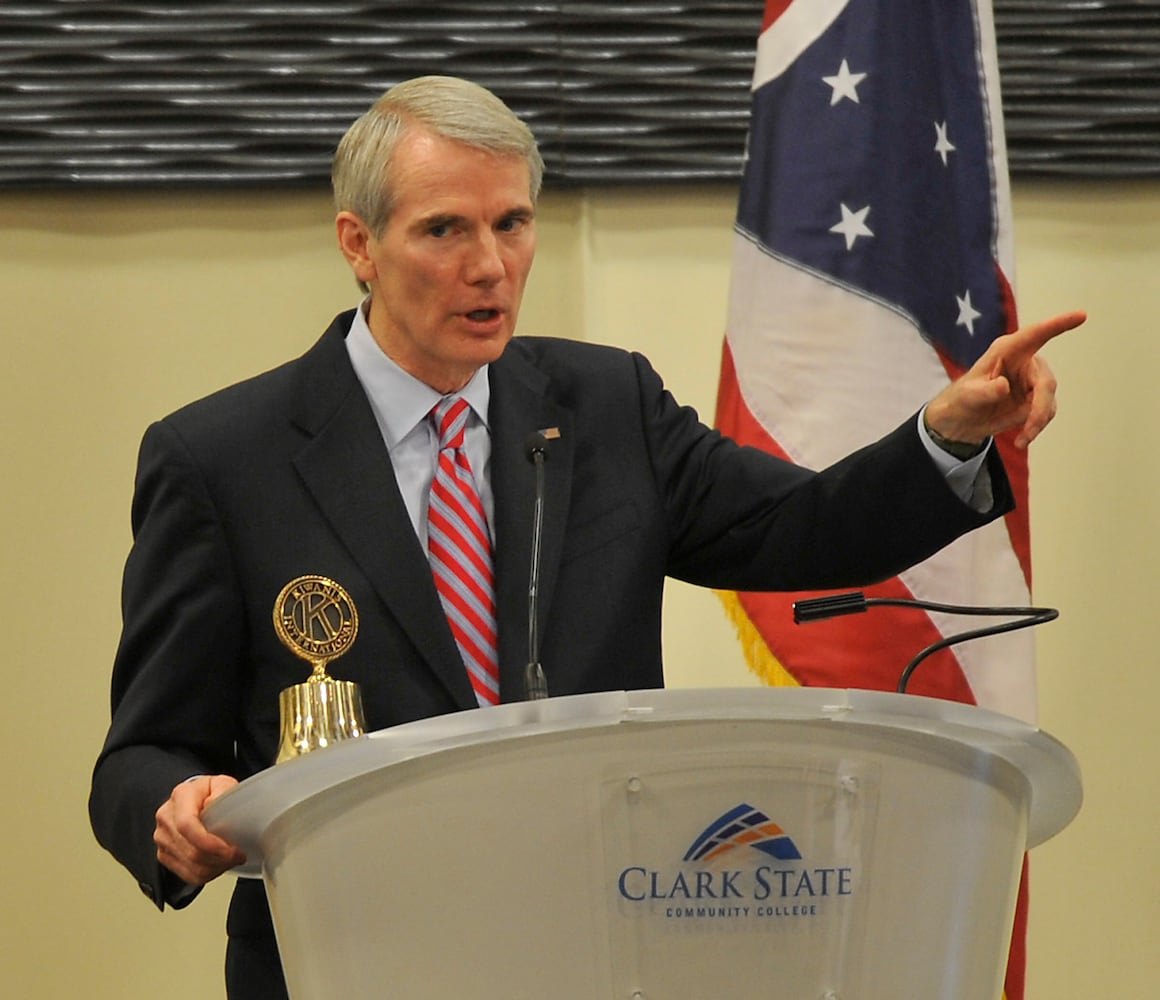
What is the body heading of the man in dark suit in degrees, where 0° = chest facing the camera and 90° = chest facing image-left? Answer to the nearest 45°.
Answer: approximately 315°

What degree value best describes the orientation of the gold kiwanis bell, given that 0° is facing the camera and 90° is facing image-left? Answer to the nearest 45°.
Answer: approximately 0°

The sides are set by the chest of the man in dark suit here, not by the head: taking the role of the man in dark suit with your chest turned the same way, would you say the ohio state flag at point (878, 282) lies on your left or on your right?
on your left

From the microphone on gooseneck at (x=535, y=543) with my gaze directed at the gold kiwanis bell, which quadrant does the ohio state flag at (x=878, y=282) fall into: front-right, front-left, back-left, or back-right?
back-right

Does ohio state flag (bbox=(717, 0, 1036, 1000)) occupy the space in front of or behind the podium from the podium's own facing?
behind

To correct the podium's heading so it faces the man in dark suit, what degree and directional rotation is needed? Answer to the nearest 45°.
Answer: approximately 180°

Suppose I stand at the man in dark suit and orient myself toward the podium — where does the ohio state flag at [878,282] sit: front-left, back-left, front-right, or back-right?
back-left

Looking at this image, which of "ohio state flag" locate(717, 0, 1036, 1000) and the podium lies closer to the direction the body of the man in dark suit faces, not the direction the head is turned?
the podium

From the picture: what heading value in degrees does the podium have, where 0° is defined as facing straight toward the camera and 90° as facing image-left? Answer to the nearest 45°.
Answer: approximately 0°

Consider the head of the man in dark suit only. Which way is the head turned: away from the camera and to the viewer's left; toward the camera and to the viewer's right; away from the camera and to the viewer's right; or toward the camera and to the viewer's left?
toward the camera and to the viewer's right
